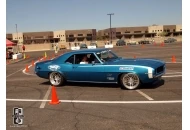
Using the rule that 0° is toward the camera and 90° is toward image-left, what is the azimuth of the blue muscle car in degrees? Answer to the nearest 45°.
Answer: approximately 270°
